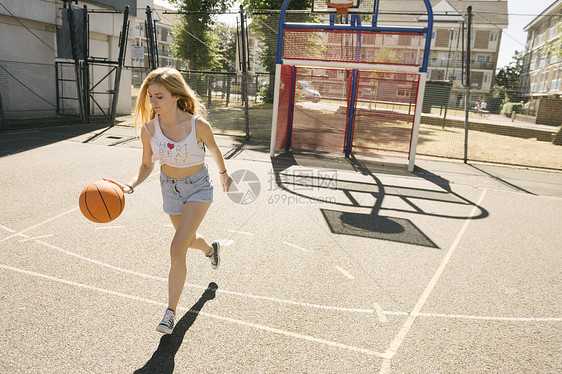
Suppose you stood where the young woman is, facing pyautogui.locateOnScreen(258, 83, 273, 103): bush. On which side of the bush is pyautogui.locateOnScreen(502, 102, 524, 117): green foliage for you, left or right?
right

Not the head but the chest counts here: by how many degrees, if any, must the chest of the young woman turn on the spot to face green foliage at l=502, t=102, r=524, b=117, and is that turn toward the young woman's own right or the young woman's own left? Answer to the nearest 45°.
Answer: approximately 180°

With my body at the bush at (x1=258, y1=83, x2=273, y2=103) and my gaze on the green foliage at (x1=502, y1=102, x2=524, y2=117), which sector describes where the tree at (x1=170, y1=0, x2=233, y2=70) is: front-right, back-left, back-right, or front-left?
back-left

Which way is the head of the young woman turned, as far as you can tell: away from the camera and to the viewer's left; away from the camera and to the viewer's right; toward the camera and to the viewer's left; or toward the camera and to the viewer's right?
toward the camera and to the viewer's left

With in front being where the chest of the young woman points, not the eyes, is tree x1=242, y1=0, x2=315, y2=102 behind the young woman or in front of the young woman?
behind

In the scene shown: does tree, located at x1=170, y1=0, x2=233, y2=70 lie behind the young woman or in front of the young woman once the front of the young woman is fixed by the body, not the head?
behind

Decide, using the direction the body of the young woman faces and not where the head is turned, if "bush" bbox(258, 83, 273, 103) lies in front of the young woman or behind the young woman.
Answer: behind

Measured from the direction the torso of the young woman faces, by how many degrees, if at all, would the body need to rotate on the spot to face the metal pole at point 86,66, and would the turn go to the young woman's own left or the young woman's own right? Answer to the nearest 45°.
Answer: approximately 135° to the young woman's own right

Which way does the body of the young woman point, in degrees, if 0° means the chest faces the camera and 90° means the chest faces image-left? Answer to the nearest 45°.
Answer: approximately 45°
